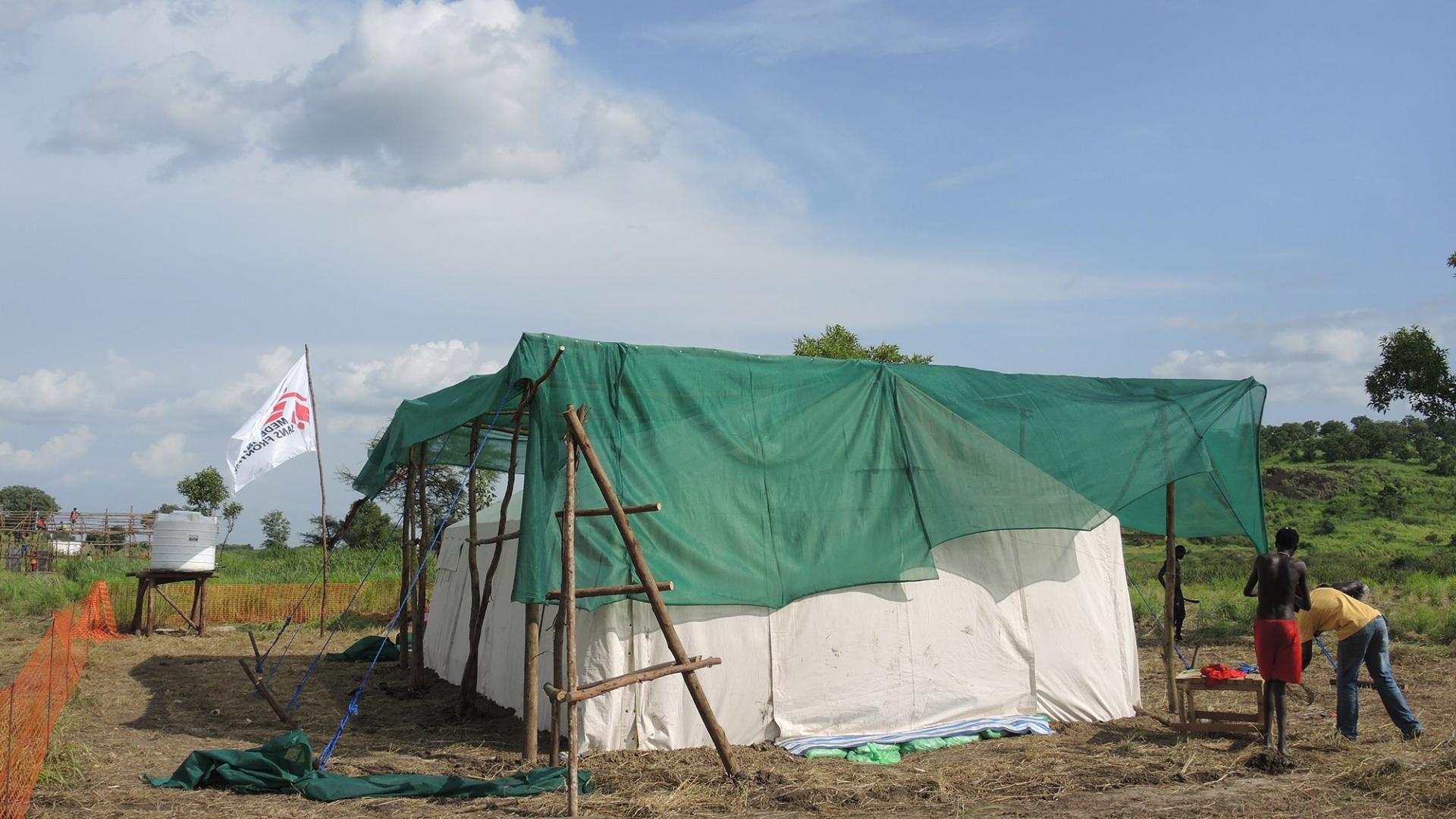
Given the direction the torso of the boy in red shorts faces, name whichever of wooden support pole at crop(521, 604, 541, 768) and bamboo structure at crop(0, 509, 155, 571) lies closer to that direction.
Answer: the bamboo structure

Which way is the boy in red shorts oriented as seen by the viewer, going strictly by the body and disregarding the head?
away from the camera

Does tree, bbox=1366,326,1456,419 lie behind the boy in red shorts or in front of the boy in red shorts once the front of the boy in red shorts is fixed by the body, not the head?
in front

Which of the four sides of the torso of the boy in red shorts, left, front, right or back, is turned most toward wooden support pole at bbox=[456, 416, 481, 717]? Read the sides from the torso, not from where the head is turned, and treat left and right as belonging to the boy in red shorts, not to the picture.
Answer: left

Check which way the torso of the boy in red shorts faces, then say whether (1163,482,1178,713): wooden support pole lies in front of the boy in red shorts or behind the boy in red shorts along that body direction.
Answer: in front

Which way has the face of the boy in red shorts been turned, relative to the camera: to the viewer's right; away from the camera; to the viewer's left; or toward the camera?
away from the camera

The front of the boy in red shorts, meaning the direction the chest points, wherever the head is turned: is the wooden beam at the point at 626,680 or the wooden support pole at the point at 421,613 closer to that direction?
the wooden support pole

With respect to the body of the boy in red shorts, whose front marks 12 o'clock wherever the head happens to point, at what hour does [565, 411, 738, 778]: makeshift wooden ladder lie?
The makeshift wooden ladder is roughly at 8 o'clock from the boy in red shorts.

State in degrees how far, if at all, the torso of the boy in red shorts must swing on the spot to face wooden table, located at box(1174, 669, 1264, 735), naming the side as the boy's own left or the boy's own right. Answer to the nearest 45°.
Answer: approximately 45° to the boy's own left

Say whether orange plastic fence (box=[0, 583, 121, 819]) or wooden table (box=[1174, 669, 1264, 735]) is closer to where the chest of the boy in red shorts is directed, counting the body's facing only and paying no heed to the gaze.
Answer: the wooden table

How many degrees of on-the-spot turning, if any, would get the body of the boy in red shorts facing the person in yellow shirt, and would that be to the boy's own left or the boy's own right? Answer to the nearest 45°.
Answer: approximately 45° to the boy's own right

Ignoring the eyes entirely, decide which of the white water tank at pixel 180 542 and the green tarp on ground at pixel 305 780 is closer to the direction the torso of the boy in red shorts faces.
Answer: the white water tank

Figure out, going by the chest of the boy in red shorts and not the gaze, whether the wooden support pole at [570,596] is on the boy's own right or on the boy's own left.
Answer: on the boy's own left

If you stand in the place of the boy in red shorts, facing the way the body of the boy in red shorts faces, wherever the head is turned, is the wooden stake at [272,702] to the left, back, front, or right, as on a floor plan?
left
